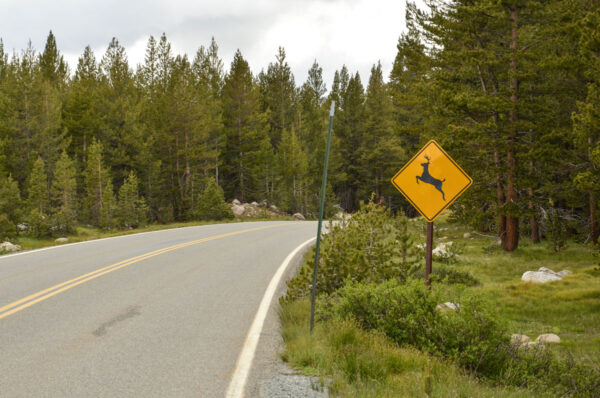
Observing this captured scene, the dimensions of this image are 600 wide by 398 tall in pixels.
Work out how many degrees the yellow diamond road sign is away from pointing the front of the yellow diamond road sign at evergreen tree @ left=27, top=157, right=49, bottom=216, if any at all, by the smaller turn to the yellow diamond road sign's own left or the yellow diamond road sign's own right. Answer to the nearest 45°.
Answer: approximately 135° to the yellow diamond road sign's own right

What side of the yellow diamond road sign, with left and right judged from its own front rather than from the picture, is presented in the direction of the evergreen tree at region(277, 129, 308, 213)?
back

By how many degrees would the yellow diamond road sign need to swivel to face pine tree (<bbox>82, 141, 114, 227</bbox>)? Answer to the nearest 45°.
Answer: approximately 135° to its right

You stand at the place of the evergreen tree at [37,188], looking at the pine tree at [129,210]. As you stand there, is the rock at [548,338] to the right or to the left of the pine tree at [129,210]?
right

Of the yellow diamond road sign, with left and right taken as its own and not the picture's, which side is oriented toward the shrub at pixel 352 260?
right

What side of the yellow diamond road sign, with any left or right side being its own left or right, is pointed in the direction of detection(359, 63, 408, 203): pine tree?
back

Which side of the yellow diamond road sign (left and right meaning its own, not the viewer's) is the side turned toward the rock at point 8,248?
right

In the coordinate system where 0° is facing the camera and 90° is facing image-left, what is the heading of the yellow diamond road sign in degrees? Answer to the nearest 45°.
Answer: approximately 0°

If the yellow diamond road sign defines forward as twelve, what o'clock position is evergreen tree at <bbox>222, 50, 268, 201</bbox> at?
The evergreen tree is roughly at 5 o'clock from the yellow diamond road sign.

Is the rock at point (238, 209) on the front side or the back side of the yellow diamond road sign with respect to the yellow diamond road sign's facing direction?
on the back side
